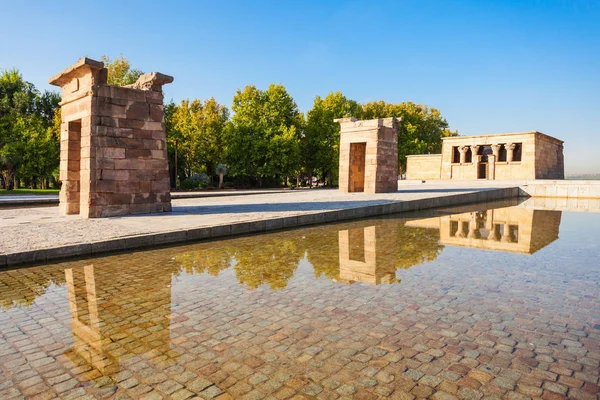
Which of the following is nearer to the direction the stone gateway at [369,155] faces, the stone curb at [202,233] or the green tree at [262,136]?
the stone curb

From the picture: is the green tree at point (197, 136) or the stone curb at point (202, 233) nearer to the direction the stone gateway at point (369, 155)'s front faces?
the stone curb

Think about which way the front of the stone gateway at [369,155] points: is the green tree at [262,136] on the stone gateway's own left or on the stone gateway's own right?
on the stone gateway's own right

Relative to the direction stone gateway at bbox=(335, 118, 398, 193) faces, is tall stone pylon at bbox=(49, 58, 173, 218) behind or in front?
in front

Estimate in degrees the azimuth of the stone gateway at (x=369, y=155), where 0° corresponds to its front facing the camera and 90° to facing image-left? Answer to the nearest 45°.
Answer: approximately 45°

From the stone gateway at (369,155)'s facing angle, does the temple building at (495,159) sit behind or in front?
behind

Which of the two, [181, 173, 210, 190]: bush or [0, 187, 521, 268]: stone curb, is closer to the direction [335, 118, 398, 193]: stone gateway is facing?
the stone curb

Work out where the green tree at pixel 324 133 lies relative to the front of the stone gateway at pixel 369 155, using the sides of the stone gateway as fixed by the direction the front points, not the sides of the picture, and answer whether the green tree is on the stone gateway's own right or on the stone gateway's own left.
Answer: on the stone gateway's own right

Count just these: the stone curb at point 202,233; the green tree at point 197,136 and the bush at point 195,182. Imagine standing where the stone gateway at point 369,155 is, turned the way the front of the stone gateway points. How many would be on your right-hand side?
2

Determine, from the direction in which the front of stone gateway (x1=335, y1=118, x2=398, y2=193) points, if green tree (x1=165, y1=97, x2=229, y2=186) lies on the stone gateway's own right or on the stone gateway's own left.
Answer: on the stone gateway's own right

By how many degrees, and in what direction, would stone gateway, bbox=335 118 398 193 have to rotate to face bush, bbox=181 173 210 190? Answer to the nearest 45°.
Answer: approximately 90° to its right

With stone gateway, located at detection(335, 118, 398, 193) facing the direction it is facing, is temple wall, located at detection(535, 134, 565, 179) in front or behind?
behind

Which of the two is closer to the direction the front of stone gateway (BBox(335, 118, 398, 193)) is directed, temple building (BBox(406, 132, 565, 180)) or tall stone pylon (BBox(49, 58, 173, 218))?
the tall stone pylon
